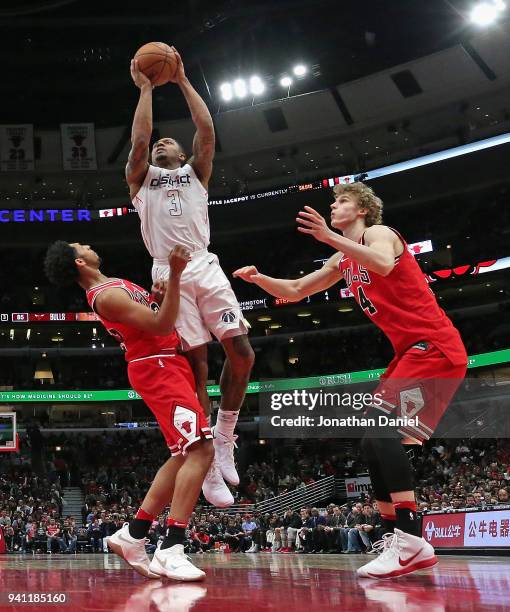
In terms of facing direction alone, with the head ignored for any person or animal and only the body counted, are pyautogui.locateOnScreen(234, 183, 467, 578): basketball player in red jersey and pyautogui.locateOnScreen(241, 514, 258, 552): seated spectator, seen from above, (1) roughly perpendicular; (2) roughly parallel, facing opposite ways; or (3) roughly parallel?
roughly perpendicular

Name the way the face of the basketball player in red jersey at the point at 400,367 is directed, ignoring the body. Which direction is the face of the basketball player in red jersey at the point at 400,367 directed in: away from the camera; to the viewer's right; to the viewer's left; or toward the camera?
to the viewer's left

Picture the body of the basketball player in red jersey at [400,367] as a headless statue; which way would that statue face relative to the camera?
to the viewer's left

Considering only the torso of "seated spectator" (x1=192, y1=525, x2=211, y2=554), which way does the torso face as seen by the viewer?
toward the camera

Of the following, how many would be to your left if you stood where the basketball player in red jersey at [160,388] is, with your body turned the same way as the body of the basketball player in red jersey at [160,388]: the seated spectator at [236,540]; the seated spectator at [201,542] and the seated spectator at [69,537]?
3

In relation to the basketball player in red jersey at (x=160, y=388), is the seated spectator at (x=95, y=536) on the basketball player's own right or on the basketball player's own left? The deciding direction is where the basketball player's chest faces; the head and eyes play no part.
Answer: on the basketball player's own left

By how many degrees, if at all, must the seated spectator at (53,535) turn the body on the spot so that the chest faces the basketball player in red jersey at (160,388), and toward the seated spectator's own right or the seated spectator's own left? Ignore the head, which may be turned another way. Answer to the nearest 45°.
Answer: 0° — they already face them

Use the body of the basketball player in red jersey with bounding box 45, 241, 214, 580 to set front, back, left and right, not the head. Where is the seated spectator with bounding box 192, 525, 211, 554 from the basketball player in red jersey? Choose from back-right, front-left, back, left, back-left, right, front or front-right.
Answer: left

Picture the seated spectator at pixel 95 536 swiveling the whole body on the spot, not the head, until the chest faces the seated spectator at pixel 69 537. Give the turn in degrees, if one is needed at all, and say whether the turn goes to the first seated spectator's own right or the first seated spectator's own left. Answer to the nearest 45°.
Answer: approximately 135° to the first seated spectator's own right

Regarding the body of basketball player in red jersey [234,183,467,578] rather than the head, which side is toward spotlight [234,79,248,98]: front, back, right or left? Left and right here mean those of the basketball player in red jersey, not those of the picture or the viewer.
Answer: right

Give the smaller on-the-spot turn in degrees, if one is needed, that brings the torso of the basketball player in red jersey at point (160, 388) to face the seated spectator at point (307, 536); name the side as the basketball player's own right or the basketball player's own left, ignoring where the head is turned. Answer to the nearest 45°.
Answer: approximately 90° to the basketball player's own left

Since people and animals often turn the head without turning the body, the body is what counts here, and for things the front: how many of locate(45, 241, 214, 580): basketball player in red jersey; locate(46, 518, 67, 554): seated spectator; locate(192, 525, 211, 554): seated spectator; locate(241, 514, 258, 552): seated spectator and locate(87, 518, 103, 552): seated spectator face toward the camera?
4
